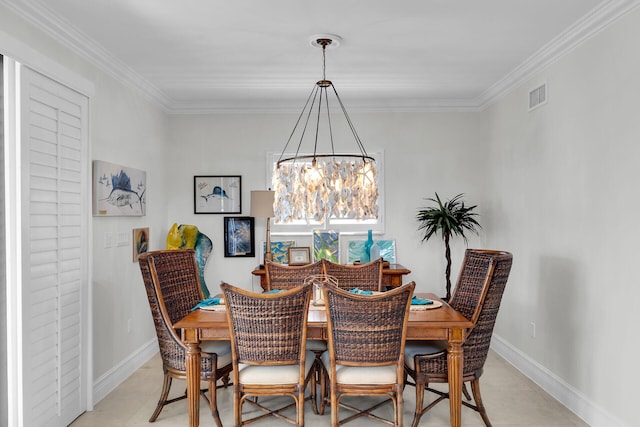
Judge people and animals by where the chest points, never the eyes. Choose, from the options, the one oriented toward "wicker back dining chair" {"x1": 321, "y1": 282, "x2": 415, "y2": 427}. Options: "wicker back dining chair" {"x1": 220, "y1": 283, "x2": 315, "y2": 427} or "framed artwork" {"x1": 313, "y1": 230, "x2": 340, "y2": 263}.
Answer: the framed artwork

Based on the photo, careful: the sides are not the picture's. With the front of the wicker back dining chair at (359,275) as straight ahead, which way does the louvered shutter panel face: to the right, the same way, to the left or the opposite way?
to the left

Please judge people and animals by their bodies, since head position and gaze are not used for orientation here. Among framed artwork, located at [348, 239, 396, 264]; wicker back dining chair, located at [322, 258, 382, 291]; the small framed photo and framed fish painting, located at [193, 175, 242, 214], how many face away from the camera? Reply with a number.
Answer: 0

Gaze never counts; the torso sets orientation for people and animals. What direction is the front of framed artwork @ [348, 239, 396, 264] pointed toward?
toward the camera

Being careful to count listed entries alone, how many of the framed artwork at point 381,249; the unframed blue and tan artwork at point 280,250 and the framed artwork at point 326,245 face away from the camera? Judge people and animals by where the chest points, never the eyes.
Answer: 0

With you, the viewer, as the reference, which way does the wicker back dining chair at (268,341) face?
facing away from the viewer

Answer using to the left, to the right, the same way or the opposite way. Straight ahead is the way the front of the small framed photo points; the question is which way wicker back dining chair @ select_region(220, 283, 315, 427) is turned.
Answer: the opposite way

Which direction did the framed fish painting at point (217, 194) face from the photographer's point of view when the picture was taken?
facing the viewer

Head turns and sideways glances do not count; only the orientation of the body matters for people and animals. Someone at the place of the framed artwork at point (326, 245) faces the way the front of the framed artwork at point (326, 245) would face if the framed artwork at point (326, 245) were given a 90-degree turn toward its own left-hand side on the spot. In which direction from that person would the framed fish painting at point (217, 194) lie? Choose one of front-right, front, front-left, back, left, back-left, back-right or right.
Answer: back

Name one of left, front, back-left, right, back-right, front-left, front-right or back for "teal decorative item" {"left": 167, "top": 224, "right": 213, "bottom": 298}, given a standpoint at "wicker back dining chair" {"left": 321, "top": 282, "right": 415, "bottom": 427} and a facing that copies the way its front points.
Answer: front-left

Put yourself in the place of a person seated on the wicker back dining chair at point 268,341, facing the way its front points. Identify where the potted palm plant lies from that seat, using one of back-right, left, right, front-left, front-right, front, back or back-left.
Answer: front-right

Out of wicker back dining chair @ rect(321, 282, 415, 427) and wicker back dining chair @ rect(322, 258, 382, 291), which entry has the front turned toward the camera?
wicker back dining chair @ rect(322, 258, 382, 291)

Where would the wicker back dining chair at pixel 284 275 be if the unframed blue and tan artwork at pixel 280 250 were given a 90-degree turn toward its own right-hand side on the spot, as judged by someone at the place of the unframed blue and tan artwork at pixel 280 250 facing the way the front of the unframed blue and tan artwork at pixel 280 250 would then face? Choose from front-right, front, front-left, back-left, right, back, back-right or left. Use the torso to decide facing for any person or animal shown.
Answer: left

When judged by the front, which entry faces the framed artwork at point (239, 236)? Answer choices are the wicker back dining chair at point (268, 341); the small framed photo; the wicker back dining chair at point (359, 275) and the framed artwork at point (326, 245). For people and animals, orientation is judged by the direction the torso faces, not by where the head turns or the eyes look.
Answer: the wicker back dining chair at point (268, 341)

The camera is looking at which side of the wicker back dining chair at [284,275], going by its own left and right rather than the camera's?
front

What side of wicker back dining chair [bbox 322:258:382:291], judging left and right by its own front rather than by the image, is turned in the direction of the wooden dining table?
front

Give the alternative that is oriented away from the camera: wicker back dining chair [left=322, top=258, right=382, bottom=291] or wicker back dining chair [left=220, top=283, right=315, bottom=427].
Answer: wicker back dining chair [left=220, top=283, right=315, bottom=427]

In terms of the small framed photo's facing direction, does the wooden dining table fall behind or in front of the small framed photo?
in front
